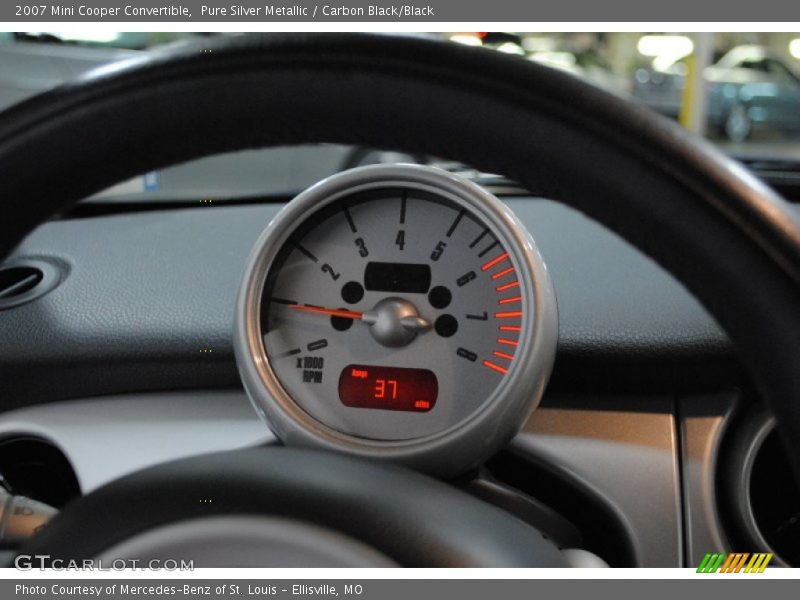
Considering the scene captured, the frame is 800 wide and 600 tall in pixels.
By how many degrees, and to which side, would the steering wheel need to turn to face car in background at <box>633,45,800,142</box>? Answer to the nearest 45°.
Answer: approximately 180°

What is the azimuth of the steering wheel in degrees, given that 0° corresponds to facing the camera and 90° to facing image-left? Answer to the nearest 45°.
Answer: approximately 0°
